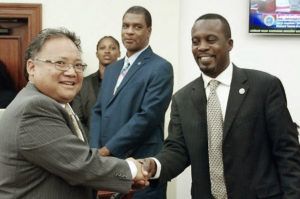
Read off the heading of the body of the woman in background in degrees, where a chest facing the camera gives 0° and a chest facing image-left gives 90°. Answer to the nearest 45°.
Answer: approximately 0°

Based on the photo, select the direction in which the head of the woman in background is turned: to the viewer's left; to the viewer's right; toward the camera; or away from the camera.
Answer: toward the camera

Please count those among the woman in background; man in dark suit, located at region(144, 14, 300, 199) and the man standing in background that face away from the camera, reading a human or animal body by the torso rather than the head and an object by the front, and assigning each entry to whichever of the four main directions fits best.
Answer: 0

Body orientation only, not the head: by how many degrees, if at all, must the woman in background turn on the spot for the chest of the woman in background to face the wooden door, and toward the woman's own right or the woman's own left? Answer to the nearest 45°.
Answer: approximately 135° to the woman's own right

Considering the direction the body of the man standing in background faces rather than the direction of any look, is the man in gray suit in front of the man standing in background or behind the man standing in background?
in front

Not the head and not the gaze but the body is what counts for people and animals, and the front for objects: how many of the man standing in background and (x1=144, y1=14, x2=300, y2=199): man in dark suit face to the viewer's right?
0

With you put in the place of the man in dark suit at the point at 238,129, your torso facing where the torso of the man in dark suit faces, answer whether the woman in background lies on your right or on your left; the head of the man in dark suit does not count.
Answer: on your right

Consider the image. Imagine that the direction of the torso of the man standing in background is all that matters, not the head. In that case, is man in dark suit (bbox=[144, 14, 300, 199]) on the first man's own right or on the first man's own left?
on the first man's own left

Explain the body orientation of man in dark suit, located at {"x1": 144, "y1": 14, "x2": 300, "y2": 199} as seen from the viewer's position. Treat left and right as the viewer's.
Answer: facing the viewer and to the left of the viewer

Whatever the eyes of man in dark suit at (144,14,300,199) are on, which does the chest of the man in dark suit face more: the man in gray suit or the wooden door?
the man in gray suit

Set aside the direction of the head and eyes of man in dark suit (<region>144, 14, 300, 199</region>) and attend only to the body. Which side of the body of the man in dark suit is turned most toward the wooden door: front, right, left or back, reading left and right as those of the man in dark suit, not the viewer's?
right

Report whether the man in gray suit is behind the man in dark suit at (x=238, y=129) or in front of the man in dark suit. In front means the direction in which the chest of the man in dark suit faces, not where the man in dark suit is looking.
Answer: in front
